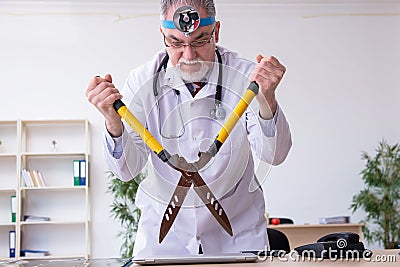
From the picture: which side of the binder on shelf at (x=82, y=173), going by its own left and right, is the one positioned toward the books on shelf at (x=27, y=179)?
right

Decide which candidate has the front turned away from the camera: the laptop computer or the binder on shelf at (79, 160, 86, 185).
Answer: the laptop computer

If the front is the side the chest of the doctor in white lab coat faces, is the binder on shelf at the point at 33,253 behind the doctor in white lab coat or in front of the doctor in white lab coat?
behind

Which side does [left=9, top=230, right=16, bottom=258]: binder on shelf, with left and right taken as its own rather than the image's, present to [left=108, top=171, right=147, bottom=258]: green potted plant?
left

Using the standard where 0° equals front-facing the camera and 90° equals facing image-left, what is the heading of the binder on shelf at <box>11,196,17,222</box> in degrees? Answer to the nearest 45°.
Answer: approximately 0°

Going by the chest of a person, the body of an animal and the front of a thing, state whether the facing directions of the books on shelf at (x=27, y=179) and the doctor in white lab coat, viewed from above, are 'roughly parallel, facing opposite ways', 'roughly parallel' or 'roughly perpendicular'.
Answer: roughly parallel

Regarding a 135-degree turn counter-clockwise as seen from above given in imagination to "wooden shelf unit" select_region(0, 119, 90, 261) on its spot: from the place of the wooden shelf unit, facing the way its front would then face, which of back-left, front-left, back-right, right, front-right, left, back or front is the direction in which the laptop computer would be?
back-right

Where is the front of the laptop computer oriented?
away from the camera

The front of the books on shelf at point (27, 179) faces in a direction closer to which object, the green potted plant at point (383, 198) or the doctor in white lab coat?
the doctor in white lab coat

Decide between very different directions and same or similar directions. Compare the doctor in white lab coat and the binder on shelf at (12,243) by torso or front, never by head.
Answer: same or similar directions

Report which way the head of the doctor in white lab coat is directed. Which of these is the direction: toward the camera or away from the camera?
toward the camera

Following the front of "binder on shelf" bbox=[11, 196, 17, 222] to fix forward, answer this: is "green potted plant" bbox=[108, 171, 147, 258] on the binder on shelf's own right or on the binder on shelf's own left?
on the binder on shelf's own left

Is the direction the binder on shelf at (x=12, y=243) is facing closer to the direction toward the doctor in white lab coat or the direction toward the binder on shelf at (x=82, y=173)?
the doctor in white lab coat
